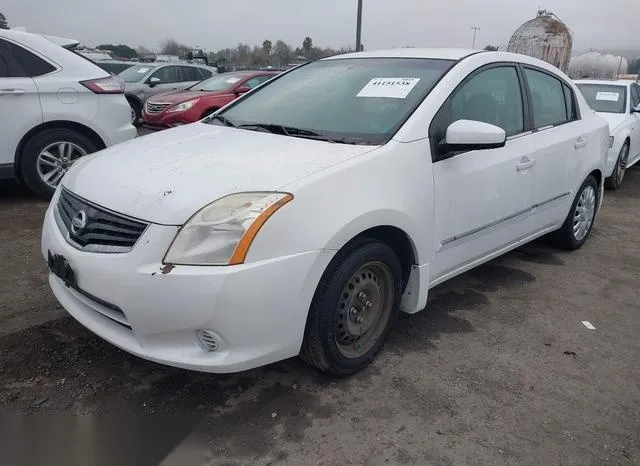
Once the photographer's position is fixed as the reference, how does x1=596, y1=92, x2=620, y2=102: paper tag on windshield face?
facing the viewer

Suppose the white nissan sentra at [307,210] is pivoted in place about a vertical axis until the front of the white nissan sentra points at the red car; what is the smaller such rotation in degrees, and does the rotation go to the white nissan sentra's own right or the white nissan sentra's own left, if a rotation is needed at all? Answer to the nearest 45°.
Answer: approximately 135° to the white nissan sentra's own right

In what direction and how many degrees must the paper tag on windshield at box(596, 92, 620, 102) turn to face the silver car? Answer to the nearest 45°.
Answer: approximately 90° to its right

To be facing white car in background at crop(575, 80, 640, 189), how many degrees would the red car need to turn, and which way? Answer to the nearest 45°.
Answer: approximately 90° to its left

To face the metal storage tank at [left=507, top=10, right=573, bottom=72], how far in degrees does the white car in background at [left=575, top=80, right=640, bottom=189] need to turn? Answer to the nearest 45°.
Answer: approximately 135° to its right

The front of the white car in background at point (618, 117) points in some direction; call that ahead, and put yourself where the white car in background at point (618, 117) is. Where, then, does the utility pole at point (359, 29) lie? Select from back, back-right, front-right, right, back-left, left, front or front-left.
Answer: right

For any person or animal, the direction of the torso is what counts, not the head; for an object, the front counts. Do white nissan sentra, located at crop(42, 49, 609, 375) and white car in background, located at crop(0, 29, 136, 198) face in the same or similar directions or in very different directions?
same or similar directions

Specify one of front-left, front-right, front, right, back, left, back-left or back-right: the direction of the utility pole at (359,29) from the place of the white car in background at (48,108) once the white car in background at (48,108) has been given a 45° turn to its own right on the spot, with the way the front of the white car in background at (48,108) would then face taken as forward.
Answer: right

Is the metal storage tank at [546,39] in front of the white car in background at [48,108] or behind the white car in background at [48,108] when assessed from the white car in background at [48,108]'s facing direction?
behind

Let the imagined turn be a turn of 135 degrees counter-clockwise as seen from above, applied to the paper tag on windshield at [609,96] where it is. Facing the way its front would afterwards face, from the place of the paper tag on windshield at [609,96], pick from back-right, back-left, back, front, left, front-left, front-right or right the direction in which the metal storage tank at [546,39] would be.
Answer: front-left

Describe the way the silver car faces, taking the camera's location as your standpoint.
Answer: facing the viewer and to the left of the viewer

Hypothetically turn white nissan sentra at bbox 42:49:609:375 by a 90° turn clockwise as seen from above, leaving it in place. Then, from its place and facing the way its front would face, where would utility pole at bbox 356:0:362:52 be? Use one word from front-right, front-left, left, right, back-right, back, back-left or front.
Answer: front-right

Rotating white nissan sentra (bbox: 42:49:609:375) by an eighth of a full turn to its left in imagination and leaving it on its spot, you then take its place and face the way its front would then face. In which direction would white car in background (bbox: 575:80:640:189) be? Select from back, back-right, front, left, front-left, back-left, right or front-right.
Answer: back-left

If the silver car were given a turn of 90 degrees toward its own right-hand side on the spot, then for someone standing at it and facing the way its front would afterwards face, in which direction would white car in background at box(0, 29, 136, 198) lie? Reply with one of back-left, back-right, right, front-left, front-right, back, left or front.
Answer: back-left

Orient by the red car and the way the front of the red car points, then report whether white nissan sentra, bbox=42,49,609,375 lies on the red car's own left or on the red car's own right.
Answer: on the red car's own left

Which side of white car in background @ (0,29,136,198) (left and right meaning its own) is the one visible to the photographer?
left

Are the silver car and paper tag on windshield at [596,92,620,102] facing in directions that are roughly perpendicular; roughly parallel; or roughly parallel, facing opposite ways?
roughly parallel

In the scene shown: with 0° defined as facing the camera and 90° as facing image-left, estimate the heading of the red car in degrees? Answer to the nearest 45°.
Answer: approximately 45°

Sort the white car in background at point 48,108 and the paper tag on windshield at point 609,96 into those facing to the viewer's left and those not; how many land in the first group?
1
